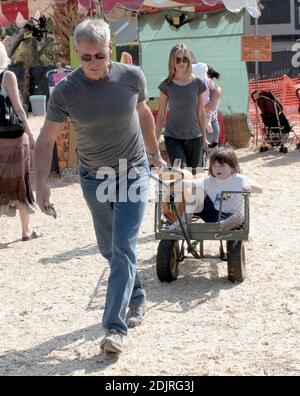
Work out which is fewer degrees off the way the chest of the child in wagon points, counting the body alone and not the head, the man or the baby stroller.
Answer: the man

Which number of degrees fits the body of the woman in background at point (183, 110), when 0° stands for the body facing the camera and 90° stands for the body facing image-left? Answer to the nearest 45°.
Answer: approximately 0°

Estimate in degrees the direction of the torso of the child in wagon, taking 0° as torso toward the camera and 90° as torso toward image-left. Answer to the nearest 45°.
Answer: approximately 45°

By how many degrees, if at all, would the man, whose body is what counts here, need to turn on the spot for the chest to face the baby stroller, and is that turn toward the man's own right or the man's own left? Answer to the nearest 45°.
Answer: approximately 180°

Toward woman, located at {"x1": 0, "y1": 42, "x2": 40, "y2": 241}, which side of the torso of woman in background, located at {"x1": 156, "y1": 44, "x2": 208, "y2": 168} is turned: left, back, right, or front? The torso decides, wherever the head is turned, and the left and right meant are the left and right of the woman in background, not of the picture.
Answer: right
